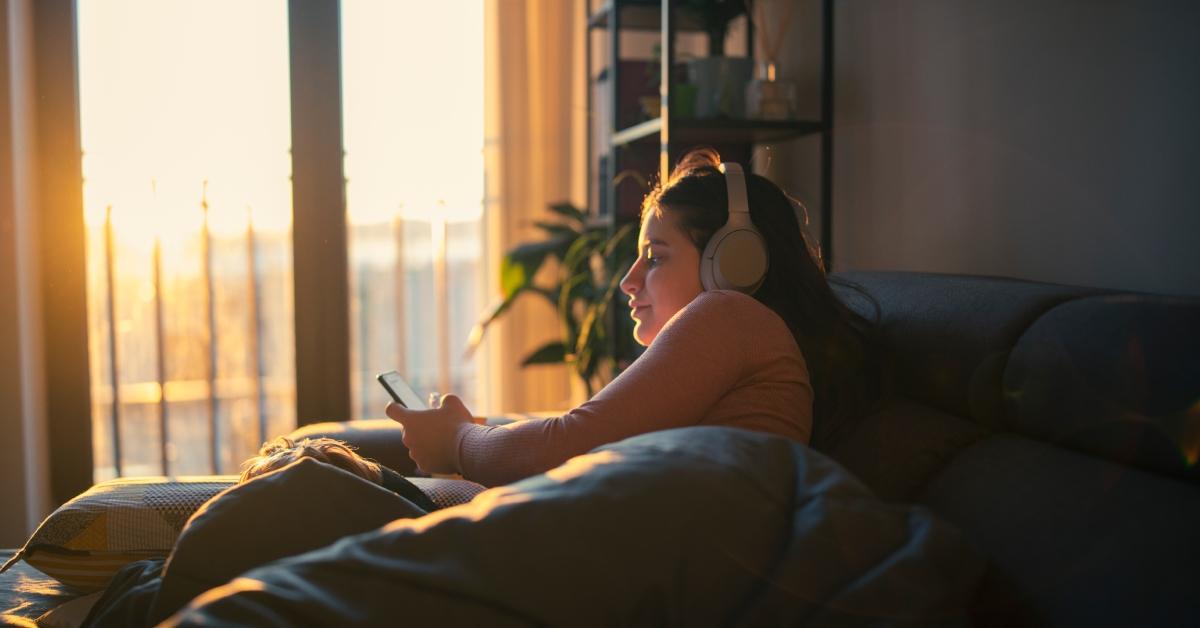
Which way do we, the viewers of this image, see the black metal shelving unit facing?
facing the viewer

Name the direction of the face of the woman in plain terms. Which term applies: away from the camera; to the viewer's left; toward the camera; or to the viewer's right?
to the viewer's left

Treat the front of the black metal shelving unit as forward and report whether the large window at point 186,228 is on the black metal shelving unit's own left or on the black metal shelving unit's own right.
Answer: on the black metal shelving unit's own right

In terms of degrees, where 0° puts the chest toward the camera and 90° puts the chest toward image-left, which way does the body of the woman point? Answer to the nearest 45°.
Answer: approximately 90°

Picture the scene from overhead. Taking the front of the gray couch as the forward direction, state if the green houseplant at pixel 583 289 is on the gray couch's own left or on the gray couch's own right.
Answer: on the gray couch's own right

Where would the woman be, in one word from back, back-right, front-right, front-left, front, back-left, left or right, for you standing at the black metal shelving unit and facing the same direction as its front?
front

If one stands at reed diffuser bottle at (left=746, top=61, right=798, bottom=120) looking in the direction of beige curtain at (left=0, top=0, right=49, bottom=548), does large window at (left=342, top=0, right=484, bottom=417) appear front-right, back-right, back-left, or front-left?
front-right

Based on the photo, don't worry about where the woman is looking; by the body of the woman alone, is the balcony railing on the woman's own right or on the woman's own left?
on the woman's own right

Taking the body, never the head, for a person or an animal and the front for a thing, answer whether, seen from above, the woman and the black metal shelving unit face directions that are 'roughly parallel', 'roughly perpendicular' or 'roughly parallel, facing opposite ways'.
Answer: roughly perpendicular

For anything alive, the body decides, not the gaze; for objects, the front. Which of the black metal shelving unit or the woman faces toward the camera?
the black metal shelving unit

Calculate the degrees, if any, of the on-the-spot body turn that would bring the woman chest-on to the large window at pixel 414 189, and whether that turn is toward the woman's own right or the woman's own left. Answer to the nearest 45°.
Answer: approximately 90° to the woman's own right

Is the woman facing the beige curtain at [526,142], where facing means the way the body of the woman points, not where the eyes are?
no

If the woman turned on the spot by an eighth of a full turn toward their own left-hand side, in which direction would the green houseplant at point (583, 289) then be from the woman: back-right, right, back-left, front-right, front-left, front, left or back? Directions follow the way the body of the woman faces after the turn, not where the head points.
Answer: back-right

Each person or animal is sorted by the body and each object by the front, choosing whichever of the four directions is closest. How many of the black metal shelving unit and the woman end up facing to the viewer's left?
1
